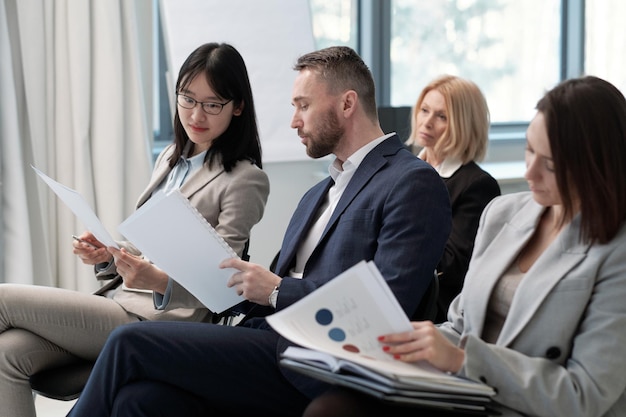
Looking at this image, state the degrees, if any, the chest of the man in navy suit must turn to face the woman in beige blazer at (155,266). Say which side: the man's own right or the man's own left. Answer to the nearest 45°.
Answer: approximately 45° to the man's own right

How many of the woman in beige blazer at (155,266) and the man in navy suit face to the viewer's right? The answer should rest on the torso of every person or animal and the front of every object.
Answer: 0

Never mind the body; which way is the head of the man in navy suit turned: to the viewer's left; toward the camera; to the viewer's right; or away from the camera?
to the viewer's left

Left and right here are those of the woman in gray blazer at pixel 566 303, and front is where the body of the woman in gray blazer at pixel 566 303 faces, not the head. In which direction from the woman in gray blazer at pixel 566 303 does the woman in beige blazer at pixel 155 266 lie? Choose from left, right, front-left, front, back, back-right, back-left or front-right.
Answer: right

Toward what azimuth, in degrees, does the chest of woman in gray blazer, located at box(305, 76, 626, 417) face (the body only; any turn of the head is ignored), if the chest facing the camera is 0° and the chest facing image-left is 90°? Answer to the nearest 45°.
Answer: approximately 45°

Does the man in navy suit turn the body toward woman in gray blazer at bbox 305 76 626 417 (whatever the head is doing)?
no

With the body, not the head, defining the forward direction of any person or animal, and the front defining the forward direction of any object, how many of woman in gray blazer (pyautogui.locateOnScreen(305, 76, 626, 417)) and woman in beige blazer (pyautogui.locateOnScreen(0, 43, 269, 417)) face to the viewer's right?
0

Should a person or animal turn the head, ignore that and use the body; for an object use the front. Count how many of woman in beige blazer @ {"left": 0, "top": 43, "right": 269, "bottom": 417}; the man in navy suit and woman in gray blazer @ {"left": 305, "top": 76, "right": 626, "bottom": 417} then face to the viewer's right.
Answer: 0

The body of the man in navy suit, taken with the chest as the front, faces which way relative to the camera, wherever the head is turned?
to the viewer's left

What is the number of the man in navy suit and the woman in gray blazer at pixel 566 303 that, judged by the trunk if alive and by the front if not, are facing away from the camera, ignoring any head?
0

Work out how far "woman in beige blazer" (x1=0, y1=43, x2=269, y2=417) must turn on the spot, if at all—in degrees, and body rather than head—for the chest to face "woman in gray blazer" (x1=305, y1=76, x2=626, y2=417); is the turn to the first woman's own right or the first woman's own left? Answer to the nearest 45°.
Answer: approximately 90° to the first woman's own left
